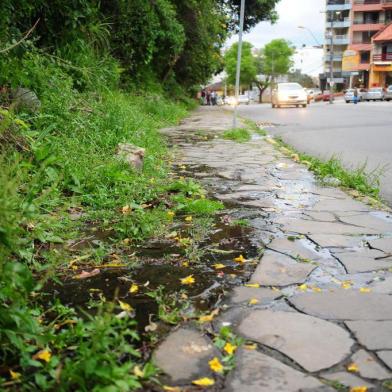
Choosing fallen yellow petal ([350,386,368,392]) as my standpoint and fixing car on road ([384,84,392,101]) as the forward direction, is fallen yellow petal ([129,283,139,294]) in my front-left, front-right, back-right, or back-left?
front-left

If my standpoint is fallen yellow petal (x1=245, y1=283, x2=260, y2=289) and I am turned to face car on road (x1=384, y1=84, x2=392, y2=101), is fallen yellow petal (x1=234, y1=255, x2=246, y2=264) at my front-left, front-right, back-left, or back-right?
front-left

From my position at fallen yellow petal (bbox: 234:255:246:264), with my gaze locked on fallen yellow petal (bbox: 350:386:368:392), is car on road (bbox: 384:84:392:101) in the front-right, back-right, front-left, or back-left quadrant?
back-left

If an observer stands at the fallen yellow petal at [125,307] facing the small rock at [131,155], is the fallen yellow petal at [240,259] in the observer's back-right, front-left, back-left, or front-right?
front-right
